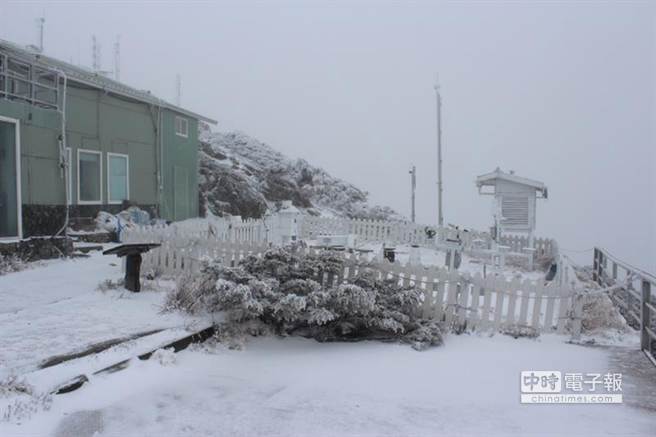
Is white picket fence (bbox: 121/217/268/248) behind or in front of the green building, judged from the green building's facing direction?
in front

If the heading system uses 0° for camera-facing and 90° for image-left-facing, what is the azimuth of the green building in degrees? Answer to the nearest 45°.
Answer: approximately 315°

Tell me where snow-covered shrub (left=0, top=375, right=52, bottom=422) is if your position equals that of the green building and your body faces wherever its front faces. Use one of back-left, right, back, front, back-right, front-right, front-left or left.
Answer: front-right

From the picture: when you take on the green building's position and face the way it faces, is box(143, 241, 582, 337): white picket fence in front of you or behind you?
in front

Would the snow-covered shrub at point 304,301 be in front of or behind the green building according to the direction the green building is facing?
in front

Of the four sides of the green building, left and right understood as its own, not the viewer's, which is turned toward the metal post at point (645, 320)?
front

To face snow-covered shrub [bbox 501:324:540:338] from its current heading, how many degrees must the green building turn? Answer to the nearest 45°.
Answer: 0° — it already faces it
